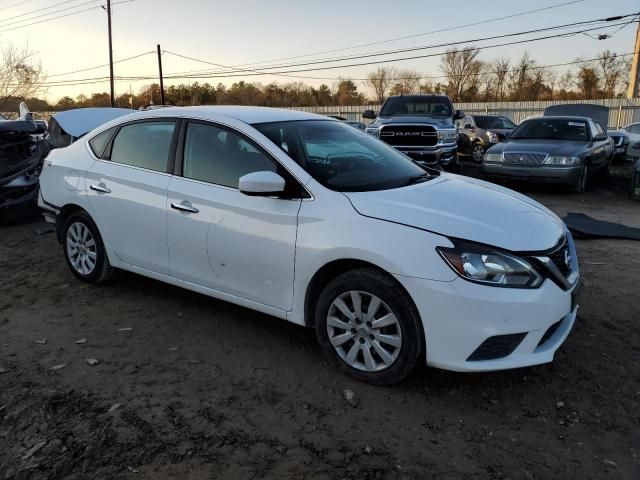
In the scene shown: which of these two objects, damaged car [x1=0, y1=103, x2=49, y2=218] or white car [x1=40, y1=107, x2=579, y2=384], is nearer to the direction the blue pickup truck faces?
the white car

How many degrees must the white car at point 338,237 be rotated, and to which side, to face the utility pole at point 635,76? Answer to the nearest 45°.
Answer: approximately 90° to its left

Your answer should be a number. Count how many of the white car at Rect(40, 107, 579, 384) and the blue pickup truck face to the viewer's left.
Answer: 0

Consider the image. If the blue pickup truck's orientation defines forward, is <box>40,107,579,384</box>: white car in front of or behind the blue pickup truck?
in front

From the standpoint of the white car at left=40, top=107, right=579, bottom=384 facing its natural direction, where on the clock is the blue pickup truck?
The blue pickup truck is roughly at 8 o'clock from the white car.

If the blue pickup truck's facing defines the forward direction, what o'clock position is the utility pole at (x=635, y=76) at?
The utility pole is roughly at 7 o'clock from the blue pickup truck.

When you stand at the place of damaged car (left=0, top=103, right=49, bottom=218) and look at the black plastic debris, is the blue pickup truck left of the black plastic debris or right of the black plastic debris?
left

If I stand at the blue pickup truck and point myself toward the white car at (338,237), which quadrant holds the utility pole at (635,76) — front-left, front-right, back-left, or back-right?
back-left

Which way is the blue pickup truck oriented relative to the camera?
toward the camera

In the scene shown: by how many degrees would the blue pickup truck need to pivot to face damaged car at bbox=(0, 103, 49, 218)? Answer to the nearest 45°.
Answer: approximately 45° to its right

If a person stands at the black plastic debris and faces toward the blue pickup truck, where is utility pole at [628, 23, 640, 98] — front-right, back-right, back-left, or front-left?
front-right

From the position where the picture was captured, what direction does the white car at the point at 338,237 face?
facing the viewer and to the right of the viewer

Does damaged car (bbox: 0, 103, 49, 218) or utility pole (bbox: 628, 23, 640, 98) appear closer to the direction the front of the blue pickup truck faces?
the damaged car

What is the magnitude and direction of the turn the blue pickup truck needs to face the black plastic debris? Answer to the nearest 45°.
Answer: approximately 45° to its left

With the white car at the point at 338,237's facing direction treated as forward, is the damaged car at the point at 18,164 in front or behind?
behind
